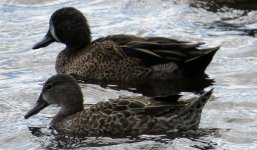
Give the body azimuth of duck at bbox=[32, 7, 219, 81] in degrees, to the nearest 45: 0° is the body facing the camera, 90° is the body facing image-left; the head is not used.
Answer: approximately 90°

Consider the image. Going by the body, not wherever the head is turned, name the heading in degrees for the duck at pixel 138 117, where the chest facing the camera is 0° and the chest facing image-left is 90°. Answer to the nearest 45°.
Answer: approximately 90°

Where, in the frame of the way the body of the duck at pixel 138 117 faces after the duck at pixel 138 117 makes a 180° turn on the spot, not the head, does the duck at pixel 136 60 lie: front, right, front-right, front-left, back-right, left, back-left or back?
left
